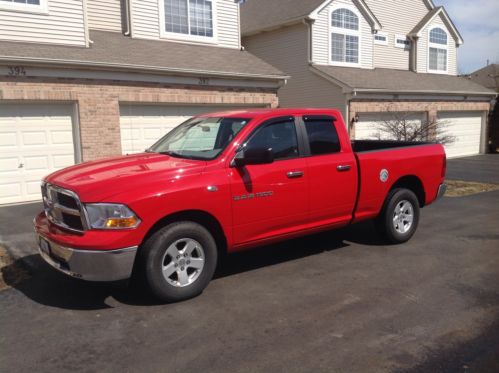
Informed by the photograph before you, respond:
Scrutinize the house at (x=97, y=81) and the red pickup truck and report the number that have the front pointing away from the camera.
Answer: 0

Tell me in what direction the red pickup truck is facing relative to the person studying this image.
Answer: facing the viewer and to the left of the viewer

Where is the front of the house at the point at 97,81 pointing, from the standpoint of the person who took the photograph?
facing the viewer and to the right of the viewer

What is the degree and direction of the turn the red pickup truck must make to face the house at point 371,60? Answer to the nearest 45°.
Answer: approximately 135° to its right

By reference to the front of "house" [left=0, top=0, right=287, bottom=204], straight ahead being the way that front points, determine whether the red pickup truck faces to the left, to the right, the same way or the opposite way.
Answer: to the right

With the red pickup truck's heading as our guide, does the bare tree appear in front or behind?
behind

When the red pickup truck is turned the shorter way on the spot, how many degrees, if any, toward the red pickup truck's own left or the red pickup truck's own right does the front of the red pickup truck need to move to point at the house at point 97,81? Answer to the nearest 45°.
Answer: approximately 90° to the red pickup truck's own right

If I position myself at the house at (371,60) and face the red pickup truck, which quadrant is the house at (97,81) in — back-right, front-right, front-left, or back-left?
front-right

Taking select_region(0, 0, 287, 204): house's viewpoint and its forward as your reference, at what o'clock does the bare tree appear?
The bare tree is roughly at 10 o'clock from the house.

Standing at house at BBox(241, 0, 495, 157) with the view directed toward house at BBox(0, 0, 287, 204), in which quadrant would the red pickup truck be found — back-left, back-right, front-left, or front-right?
front-left

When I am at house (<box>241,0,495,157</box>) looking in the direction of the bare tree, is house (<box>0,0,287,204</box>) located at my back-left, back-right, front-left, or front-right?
front-right

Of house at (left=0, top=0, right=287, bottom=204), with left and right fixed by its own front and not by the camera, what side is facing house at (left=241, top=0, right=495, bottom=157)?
left

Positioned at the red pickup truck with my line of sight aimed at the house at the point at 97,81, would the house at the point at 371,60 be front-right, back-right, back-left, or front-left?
front-right

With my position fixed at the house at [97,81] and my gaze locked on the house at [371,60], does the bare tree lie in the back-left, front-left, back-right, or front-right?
front-right
